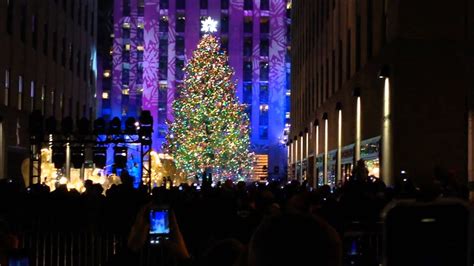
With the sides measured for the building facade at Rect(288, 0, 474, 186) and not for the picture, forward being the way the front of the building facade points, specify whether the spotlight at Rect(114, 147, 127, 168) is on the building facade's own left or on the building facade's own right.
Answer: on the building facade's own right

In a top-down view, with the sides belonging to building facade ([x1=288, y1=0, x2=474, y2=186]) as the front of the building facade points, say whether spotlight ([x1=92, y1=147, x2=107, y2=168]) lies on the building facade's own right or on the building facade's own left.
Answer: on the building facade's own right
